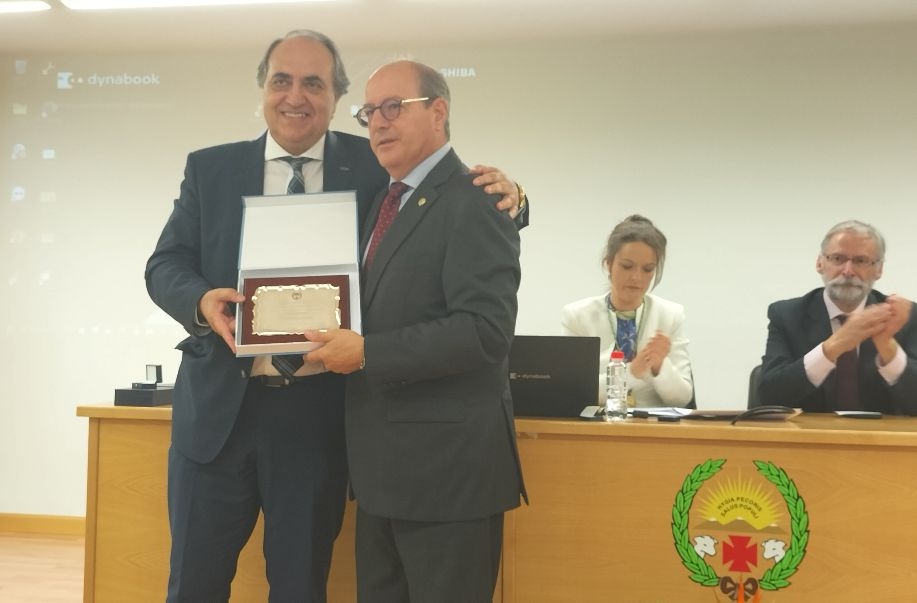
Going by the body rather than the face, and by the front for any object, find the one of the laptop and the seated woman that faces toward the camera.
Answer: the seated woman

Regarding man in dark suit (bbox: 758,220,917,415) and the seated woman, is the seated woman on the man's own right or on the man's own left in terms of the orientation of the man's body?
on the man's own right

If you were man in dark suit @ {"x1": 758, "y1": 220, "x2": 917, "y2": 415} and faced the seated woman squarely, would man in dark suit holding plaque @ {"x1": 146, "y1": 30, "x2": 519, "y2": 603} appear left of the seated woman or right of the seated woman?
left

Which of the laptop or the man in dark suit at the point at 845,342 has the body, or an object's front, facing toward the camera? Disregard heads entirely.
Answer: the man in dark suit

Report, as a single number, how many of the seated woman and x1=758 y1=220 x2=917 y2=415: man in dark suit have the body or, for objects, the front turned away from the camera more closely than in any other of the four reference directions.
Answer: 0

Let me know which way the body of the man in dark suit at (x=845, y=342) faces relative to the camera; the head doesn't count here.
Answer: toward the camera

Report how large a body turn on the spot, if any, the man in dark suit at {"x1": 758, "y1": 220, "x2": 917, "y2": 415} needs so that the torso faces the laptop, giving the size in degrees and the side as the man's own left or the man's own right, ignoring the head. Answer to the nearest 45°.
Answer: approximately 45° to the man's own right

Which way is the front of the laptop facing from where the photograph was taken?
facing away from the viewer

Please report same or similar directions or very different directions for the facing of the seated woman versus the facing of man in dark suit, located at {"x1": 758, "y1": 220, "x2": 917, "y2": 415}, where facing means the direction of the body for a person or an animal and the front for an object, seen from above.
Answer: same or similar directions

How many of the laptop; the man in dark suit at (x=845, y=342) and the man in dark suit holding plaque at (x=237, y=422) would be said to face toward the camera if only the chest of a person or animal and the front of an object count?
2

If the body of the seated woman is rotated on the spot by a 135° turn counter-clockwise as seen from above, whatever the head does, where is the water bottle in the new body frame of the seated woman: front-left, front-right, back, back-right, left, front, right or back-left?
back-right

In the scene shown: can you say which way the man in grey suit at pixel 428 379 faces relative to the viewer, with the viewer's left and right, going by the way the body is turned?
facing the viewer and to the left of the viewer

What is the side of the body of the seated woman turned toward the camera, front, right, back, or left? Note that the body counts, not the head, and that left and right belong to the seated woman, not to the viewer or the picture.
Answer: front

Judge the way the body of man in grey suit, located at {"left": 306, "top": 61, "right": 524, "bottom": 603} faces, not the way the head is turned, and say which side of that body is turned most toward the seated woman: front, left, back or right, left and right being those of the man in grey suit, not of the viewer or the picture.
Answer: back

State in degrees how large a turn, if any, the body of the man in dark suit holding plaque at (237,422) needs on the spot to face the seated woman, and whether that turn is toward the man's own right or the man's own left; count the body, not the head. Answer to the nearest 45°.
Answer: approximately 135° to the man's own left

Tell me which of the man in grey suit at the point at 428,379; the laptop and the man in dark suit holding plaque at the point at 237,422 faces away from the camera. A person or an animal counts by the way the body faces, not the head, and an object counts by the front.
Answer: the laptop

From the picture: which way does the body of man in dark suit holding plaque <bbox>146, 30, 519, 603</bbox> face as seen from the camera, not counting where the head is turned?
toward the camera
